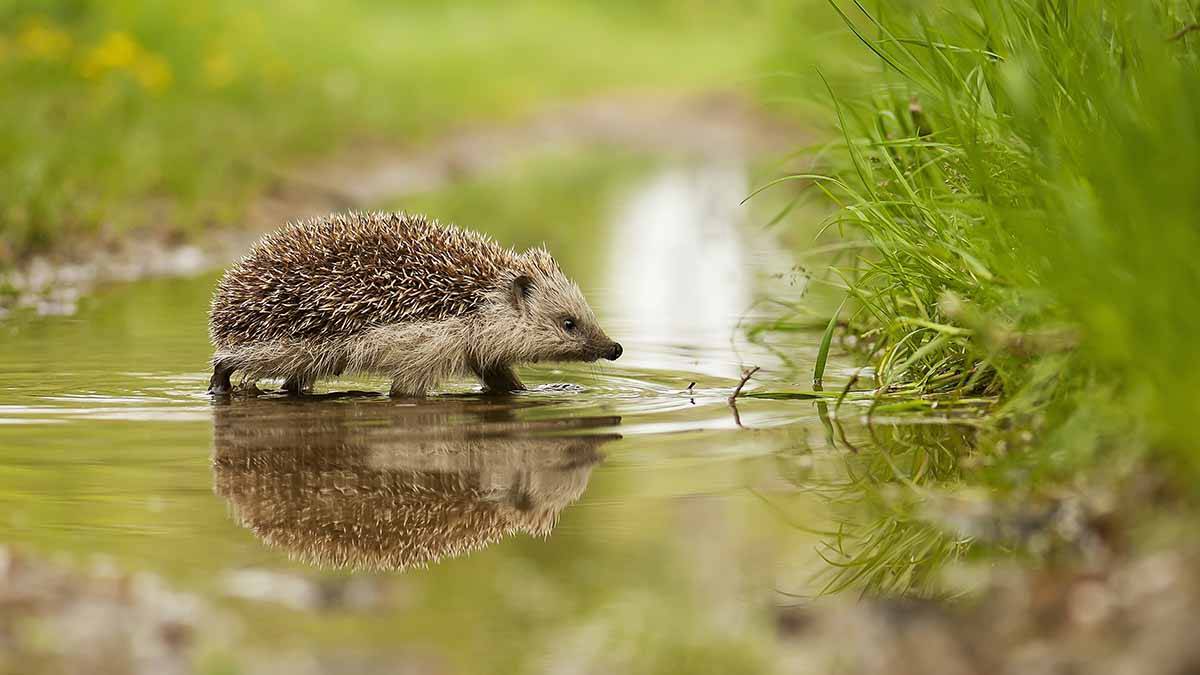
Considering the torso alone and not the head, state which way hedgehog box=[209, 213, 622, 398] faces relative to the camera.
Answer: to the viewer's right

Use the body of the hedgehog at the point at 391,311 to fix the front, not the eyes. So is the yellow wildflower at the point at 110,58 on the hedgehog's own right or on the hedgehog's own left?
on the hedgehog's own left
